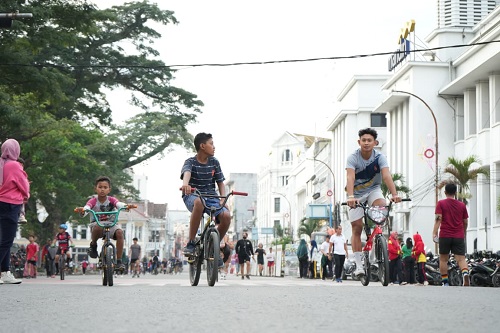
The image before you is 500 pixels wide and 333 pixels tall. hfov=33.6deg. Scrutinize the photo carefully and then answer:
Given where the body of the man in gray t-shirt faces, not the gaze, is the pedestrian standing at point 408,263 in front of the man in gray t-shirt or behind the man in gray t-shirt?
behind

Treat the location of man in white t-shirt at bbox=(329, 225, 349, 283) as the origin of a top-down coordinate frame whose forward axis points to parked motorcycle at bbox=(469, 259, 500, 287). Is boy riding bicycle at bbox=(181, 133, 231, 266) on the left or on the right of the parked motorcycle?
right

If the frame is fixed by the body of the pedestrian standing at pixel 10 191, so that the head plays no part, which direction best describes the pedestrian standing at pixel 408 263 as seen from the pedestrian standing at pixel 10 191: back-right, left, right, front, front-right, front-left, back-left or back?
front-left

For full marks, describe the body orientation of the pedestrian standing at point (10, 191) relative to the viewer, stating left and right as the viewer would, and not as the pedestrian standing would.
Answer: facing to the right of the viewer

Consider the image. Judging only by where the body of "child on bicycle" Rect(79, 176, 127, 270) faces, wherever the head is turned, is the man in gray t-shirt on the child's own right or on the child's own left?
on the child's own left

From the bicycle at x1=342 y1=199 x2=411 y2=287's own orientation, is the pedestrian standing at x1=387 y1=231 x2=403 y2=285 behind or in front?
behind

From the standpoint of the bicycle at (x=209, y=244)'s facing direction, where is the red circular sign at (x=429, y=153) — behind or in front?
behind
